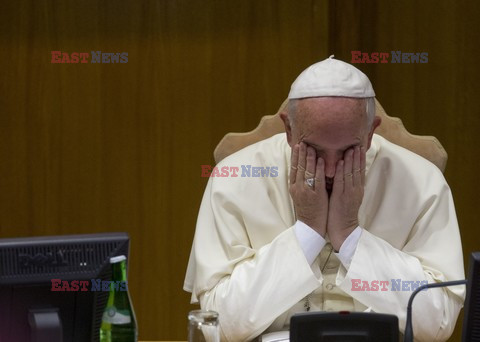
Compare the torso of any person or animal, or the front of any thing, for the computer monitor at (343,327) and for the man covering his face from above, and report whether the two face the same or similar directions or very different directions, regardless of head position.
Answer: very different directions

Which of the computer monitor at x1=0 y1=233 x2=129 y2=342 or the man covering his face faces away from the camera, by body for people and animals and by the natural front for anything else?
the computer monitor

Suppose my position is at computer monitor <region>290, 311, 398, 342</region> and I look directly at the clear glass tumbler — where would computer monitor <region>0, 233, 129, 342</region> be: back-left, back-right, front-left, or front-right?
front-left

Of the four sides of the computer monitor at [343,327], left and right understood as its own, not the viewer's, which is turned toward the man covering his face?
front

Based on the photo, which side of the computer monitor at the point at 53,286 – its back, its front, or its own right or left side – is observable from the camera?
back

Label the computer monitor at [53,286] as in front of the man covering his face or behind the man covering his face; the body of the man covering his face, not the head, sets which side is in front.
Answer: in front

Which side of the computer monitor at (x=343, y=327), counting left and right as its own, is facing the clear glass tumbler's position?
left

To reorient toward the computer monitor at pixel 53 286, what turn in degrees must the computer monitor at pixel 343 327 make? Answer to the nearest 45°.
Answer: approximately 90° to its left

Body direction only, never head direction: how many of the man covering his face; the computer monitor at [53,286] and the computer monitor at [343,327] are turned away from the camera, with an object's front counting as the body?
2

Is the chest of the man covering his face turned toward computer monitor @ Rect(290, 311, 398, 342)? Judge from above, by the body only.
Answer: yes

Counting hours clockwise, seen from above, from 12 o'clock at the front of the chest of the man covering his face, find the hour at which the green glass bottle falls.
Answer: The green glass bottle is roughly at 1 o'clock from the man covering his face.

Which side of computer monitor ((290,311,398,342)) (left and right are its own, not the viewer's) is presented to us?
back

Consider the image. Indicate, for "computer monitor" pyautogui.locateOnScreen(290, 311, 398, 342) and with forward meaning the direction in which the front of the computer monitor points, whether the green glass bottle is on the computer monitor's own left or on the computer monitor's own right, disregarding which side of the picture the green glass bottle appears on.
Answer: on the computer monitor's own left

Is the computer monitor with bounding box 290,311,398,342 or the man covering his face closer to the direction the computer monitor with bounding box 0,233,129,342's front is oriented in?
the man covering his face

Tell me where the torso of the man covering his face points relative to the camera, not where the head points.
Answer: toward the camera

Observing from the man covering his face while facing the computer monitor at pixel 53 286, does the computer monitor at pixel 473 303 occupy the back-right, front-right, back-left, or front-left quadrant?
front-left

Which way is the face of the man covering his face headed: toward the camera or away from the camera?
toward the camera

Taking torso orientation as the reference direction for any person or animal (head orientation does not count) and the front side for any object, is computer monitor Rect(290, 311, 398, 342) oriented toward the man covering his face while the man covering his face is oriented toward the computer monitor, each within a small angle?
yes

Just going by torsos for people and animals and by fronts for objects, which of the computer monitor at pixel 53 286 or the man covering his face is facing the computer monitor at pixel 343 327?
the man covering his face
